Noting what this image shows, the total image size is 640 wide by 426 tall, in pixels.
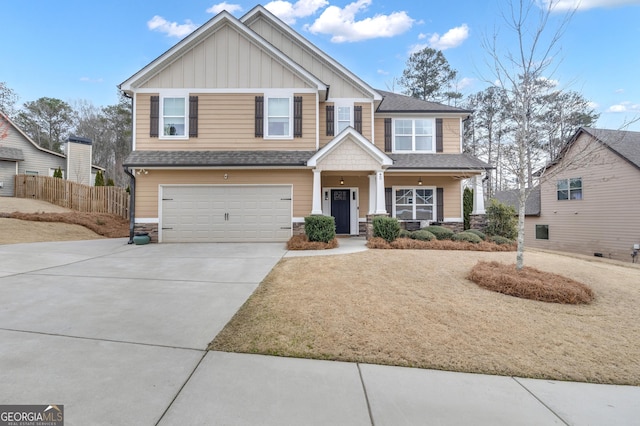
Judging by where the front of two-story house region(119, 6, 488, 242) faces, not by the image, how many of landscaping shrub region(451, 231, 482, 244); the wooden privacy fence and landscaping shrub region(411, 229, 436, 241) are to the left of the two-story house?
2

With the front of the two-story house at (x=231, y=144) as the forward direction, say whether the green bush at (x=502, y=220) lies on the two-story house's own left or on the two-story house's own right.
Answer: on the two-story house's own left

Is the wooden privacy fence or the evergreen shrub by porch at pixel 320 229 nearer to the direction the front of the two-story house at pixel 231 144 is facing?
the evergreen shrub by porch

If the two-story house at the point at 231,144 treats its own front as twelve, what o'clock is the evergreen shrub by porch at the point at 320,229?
The evergreen shrub by porch is roughly at 12 o'clock from the two-story house.

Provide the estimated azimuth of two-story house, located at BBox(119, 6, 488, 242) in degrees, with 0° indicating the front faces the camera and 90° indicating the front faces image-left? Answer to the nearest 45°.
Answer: approximately 0°

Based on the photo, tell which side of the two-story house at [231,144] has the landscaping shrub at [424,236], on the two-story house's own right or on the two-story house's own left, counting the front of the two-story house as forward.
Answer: on the two-story house's own left

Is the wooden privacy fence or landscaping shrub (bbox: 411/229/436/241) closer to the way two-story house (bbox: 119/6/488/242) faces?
the landscaping shrub

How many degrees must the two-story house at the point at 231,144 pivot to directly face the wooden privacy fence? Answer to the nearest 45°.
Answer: approximately 135° to its right

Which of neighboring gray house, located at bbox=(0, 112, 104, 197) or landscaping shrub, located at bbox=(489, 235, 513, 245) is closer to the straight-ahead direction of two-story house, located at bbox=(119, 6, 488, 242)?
the landscaping shrub

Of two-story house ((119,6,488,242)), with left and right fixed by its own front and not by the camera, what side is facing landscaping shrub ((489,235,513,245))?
left

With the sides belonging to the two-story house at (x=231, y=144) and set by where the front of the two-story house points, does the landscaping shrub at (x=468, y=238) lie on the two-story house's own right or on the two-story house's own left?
on the two-story house's own left

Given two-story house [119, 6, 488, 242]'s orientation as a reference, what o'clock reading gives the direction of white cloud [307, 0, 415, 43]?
The white cloud is roughly at 7 o'clock from the two-story house.

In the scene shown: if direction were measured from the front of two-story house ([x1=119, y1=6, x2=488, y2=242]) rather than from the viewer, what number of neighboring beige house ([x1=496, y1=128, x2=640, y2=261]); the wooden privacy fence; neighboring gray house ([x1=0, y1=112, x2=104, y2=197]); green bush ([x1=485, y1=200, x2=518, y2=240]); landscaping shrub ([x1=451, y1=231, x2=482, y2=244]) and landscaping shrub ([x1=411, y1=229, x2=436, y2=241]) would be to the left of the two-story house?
4

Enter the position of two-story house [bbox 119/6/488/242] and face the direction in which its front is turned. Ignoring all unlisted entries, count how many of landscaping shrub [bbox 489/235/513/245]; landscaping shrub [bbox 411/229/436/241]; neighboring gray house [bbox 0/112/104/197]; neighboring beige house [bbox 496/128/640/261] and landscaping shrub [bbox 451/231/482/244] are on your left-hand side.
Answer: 4

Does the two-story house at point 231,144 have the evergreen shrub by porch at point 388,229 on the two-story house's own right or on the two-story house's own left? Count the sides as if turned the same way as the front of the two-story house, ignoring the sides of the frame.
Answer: on the two-story house's own left
